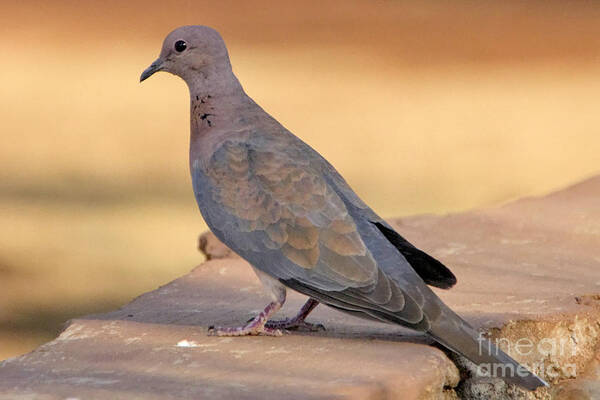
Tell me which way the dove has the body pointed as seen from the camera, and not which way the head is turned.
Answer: to the viewer's left
